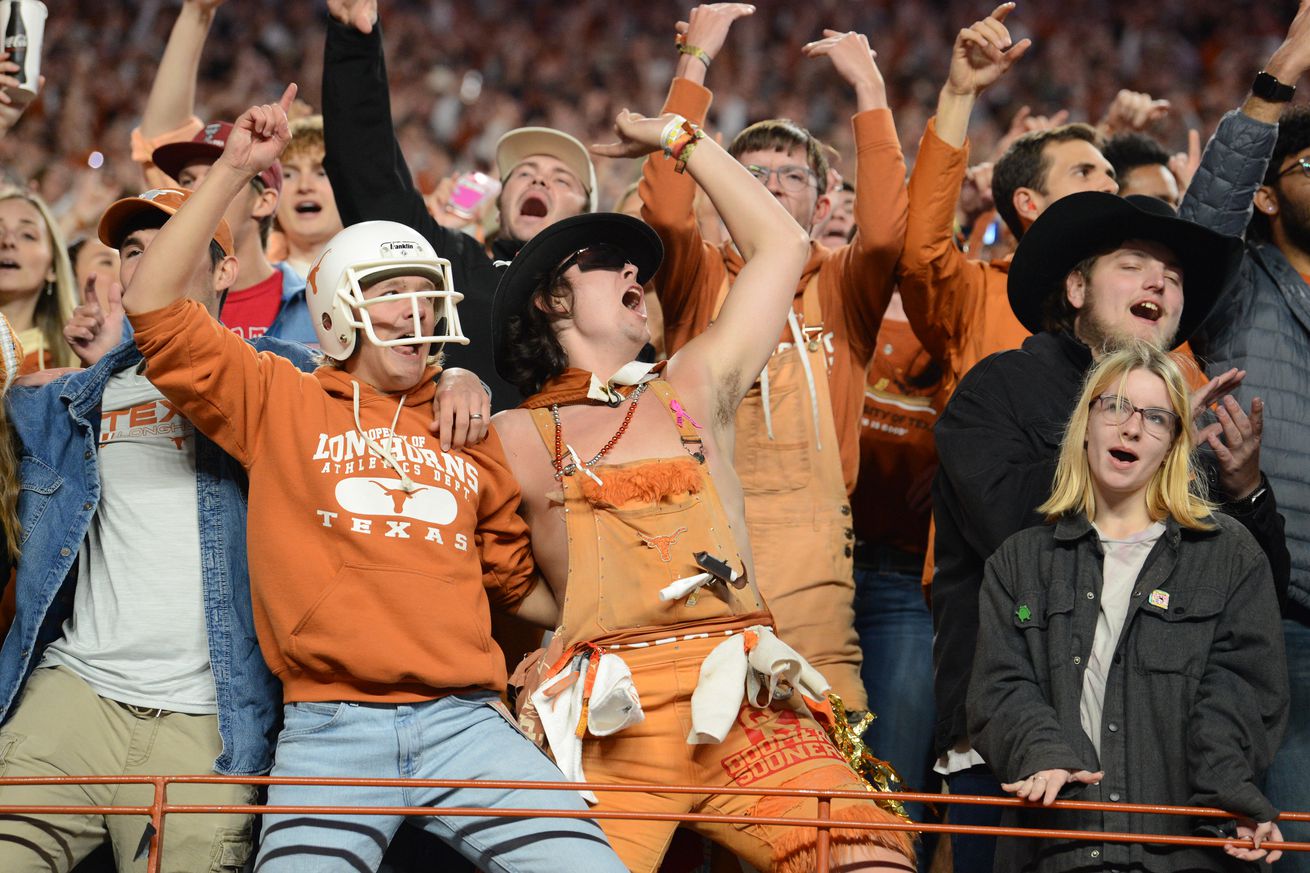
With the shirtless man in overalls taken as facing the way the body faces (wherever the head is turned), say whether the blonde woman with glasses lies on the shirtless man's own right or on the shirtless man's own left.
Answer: on the shirtless man's own left

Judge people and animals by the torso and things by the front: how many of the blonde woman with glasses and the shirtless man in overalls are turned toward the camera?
2

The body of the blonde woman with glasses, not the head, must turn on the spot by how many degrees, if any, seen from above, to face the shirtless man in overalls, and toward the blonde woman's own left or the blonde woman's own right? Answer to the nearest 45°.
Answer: approximately 90° to the blonde woman's own right

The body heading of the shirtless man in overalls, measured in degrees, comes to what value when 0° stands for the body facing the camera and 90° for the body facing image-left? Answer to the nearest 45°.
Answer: approximately 0°

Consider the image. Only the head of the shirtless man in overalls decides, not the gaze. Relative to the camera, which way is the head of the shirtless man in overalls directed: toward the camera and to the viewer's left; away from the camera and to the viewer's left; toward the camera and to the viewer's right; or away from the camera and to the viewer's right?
toward the camera and to the viewer's right
